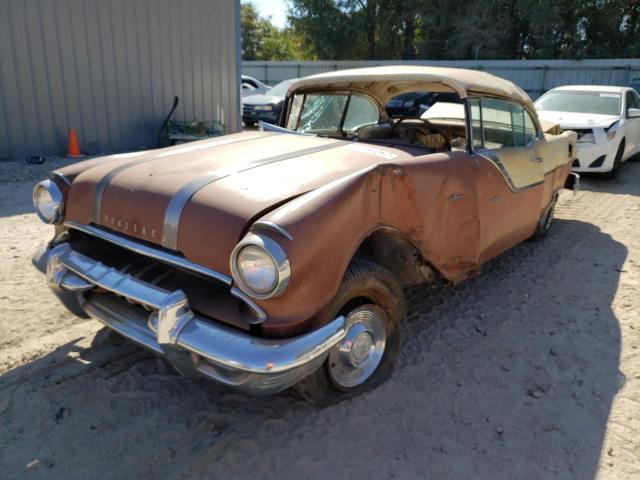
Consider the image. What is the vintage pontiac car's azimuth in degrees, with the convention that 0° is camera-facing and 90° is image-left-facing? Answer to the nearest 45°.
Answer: approximately 45°

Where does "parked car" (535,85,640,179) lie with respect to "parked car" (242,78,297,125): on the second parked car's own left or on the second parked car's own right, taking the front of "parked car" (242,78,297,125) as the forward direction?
on the second parked car's own left

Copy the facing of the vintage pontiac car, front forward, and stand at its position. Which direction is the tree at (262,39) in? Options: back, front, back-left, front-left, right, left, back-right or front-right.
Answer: back-right

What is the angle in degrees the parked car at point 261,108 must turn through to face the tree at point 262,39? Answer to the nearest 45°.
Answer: approximately 135° to its right

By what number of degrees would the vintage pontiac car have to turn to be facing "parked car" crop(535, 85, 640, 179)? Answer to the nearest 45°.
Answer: approximately 180°

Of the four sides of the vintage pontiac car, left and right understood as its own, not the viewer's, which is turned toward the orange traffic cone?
right

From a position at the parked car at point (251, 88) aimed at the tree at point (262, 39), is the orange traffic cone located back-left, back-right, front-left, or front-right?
back-left
